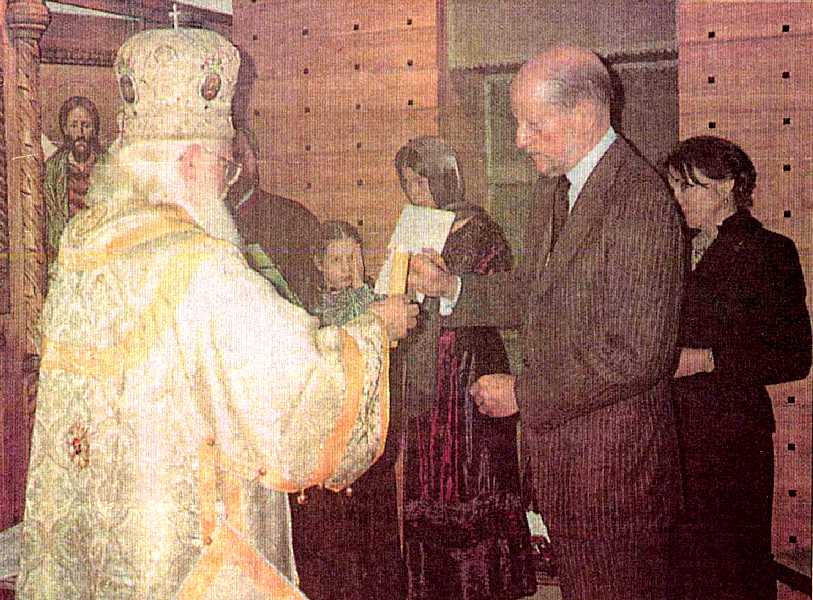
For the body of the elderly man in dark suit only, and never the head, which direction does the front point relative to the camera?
to the viewer's left

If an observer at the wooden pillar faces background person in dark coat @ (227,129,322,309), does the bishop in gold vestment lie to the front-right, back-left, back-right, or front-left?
front-right

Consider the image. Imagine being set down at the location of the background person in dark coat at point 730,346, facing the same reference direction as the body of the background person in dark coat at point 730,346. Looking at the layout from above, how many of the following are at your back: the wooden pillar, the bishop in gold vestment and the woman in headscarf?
0

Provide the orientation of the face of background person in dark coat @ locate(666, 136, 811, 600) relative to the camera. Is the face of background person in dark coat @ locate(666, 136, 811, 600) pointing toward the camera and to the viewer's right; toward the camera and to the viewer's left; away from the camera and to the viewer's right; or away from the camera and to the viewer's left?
toward the camera and to the viewer's left

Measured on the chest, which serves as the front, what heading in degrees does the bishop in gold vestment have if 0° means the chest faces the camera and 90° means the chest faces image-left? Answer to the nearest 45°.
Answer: approximately 225°

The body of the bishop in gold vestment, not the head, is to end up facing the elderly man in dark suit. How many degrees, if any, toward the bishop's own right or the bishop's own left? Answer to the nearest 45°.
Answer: approximately 45° to the bishop's own right

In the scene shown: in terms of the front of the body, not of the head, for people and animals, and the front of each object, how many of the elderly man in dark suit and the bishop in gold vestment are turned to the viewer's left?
1

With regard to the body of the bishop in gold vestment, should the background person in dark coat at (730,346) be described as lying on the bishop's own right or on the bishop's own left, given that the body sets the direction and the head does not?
on the bishop's own right

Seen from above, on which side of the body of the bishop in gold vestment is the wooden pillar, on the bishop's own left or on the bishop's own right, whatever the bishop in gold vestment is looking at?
on the bishop's own left

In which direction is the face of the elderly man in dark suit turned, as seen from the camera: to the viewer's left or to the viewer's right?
to the viewer's left

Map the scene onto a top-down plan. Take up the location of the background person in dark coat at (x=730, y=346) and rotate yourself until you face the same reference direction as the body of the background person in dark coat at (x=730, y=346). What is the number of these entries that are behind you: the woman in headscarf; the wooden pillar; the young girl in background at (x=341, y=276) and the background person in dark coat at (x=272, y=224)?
0

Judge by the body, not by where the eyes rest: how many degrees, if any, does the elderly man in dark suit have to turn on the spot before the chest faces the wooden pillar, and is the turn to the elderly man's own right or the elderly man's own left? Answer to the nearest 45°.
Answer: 0° — they already face it

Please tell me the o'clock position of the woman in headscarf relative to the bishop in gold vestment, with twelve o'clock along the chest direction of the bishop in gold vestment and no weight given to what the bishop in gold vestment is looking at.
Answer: The woman in headscarf is roughly at 12 o'clock from the bishop in gold vestment.

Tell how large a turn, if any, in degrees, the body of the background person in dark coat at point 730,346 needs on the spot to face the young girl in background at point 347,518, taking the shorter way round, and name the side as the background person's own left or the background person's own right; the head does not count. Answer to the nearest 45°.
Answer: approximately 45° to the background person's own right
